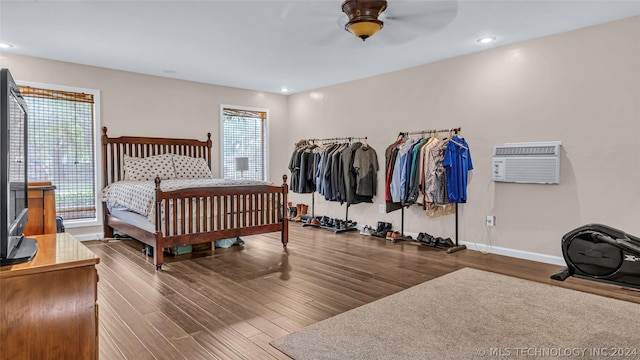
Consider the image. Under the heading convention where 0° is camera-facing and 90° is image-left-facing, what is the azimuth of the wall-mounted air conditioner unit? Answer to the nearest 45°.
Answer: approximately 0°

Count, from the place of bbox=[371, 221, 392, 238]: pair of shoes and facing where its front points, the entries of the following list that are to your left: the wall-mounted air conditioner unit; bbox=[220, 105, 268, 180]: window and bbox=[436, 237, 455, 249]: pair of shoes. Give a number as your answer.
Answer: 2

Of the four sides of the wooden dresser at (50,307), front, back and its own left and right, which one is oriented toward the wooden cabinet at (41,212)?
left

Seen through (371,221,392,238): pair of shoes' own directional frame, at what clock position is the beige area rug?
The beige area rug is roughly at 10 o'clock from the pair of shoes.

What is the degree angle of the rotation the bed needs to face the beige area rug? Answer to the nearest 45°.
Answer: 0° — it already faces it

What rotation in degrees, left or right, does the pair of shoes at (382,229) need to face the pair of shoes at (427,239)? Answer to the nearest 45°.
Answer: approximately 90° to its left

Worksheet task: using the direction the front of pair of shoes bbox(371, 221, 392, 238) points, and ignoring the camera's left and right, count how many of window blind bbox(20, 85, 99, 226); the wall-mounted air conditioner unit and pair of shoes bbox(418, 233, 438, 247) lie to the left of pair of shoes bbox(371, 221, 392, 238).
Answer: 2

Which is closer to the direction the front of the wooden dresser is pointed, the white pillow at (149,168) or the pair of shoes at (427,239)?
the pair of shoes
